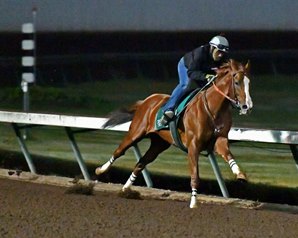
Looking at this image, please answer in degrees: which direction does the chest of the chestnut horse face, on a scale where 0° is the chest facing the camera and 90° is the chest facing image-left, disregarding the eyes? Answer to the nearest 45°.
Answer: approximately 315°
